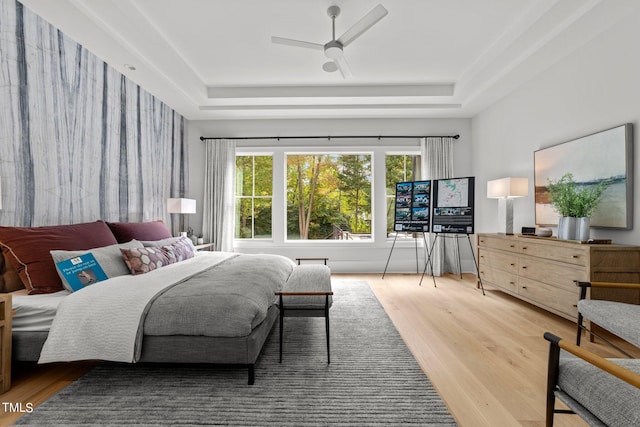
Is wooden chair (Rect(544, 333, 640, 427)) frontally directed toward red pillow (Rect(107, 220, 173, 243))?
no

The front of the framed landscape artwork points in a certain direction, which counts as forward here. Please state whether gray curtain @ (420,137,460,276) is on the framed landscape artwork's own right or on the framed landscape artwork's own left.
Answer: on the framed landscape artwork's own right

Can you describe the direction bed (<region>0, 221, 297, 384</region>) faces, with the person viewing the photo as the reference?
facing the viewer and to the right of the viewer

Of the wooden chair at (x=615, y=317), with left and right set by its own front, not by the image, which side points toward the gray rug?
front

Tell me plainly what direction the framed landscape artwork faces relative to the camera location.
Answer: facing the viewer and to the left of the viewer

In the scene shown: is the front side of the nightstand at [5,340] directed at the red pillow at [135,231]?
no

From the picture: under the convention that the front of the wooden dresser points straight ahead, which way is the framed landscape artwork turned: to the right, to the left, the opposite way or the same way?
the same way

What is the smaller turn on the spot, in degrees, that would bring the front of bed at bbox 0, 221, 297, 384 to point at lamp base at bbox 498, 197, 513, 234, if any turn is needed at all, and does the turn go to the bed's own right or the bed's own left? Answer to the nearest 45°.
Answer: approximately 45° to the bed's own left

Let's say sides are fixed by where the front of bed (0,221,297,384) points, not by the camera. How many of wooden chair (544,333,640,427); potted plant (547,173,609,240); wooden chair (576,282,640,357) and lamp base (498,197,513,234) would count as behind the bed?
0

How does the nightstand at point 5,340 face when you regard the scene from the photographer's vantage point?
facing to the right of the viewer

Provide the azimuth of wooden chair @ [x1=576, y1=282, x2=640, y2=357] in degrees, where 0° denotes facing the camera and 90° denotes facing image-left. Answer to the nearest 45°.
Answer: approximately 45°

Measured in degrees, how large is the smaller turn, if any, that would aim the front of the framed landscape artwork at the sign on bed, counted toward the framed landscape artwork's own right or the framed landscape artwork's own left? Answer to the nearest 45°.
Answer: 0° — it already faces it

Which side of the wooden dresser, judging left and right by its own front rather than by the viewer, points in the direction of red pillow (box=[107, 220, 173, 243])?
front

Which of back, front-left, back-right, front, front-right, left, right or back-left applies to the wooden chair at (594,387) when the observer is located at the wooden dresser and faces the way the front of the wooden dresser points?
front-left

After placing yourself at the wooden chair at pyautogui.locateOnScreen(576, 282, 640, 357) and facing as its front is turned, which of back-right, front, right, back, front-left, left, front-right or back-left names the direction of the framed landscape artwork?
back-right

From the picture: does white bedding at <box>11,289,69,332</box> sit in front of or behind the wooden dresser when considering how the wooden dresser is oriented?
in front

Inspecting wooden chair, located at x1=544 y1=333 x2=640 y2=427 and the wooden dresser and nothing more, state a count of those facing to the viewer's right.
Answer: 0

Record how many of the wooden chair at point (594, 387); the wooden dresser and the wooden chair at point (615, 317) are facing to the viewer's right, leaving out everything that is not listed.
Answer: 0

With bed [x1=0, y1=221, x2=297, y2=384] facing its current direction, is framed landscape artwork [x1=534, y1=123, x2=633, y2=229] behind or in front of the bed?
in front
